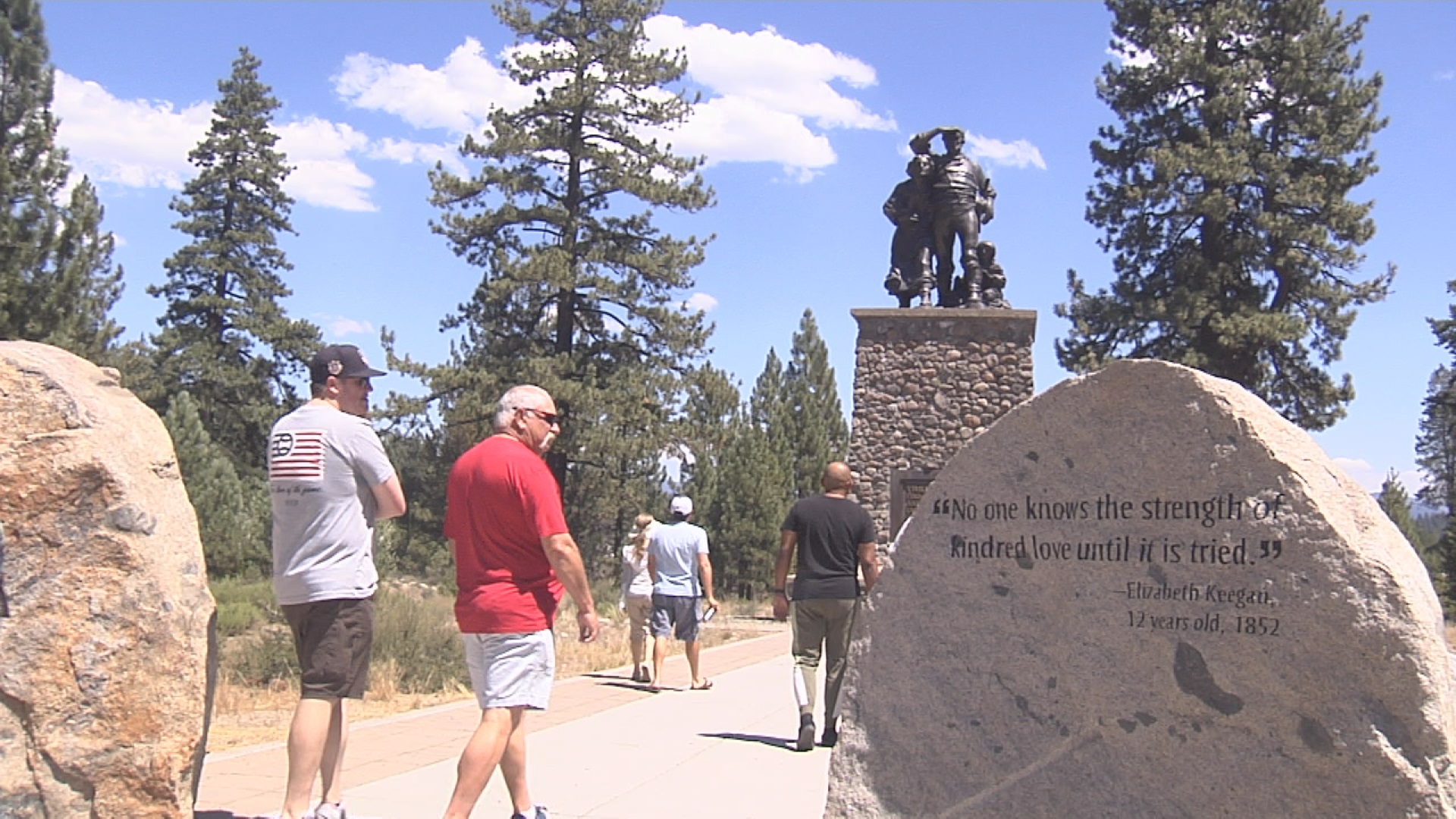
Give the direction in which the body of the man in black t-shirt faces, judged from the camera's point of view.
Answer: away from the camera

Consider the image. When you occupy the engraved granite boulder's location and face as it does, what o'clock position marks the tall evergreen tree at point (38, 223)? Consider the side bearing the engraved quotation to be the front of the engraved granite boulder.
The tall evergreen tree is roughly at 4 o'clock from the engraved granite boulder.

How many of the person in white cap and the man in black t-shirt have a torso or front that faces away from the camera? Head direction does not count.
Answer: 2

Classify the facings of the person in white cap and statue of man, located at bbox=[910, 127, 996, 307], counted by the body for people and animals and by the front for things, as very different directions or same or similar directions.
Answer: very different directions

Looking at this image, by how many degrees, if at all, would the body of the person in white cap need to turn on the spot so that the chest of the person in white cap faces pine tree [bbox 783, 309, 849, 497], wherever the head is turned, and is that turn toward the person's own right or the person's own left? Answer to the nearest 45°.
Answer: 0° — they already face it

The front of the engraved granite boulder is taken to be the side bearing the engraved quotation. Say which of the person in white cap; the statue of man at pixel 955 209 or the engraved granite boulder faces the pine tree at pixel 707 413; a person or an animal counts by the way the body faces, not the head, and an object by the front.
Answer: the person in white cap

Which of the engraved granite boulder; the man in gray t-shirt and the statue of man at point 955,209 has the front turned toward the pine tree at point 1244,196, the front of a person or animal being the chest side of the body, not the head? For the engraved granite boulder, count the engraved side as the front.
the man in gray t-shirt

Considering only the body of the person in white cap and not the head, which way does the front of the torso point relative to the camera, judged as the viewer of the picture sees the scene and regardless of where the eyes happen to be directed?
away from the camera

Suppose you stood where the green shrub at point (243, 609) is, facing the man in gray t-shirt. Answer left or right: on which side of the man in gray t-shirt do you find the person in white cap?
left

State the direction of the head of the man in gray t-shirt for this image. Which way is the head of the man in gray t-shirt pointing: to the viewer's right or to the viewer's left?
to the viewer's right

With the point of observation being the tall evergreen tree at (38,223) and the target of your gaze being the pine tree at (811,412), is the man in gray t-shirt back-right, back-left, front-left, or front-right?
back-right

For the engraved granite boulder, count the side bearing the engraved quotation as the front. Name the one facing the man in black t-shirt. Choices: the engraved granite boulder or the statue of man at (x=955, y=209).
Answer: the statue of man

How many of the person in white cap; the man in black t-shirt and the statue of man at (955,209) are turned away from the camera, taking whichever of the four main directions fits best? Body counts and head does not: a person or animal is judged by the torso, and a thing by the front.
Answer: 2

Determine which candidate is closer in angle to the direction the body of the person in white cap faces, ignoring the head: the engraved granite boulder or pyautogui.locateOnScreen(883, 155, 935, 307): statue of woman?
the statue of woman

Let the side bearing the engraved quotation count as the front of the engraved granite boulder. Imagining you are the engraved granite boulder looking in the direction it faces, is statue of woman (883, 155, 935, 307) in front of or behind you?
behind

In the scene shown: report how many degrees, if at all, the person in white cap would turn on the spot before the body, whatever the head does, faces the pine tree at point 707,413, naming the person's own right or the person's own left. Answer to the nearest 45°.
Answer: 0° — they already face it

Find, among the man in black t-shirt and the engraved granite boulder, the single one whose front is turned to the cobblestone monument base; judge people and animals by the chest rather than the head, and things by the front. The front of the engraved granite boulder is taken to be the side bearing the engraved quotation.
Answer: the man in black t-shirt

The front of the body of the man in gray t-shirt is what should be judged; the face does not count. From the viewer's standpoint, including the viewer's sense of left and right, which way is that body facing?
facing away from the viewer and to the right of the viewer
